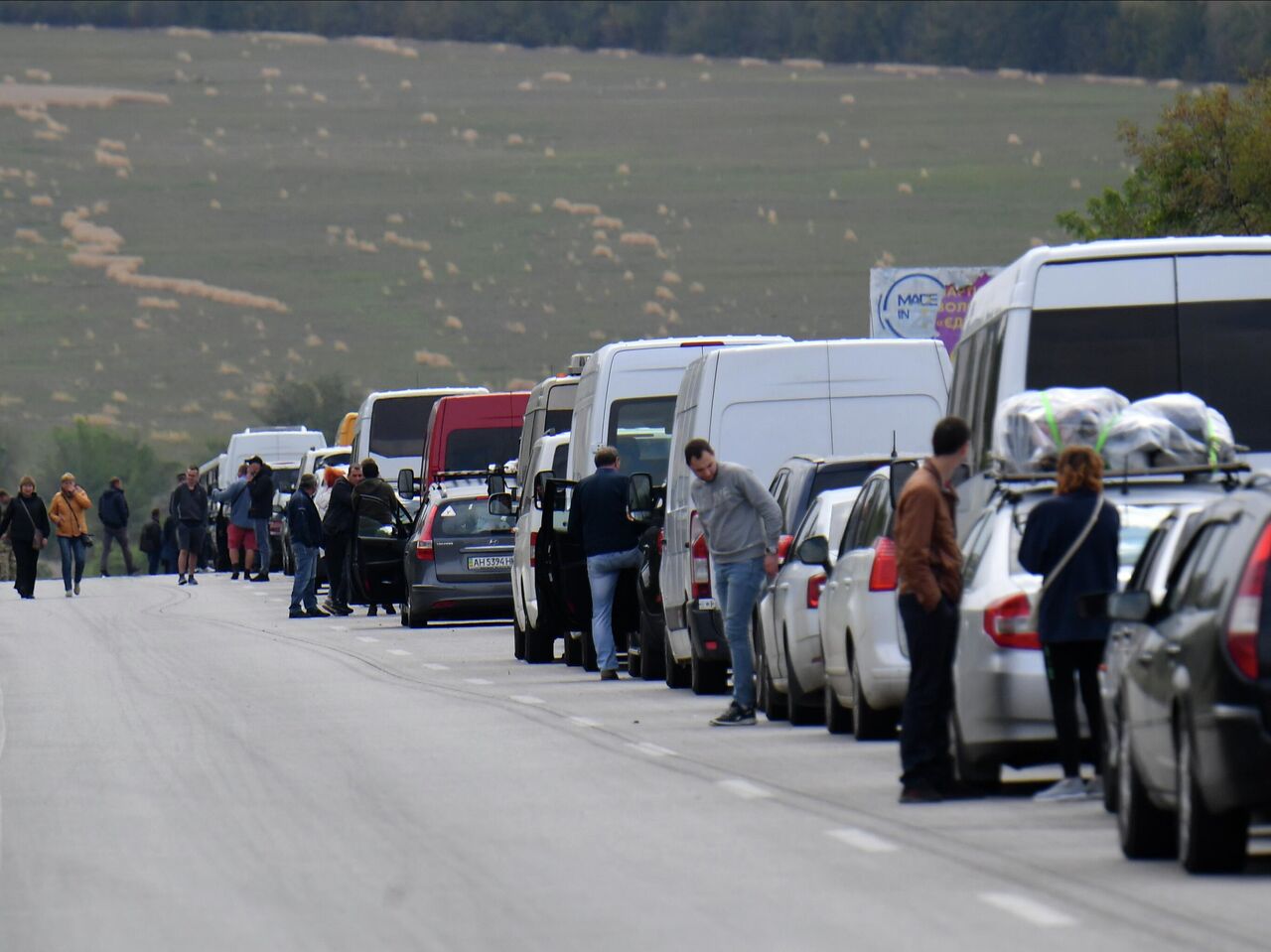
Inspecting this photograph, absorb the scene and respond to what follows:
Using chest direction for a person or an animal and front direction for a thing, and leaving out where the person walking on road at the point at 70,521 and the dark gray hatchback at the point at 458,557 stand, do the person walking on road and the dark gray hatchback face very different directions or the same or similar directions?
very different directions

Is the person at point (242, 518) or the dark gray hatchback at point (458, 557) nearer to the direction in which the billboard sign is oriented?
the dark gray hatchback

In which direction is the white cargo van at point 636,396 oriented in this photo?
away from the camera

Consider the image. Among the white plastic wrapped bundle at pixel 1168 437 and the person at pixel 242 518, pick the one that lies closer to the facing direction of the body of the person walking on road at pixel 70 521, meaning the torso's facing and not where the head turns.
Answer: the white plastic wrapped bundle

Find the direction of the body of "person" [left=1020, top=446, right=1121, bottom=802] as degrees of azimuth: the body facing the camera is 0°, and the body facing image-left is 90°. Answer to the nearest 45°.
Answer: approximately 135°

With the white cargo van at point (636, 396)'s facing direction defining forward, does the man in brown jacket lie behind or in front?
behind

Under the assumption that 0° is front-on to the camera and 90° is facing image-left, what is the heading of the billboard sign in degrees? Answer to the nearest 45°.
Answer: approximately 0°

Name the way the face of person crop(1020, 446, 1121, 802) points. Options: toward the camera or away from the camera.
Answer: away from the camera

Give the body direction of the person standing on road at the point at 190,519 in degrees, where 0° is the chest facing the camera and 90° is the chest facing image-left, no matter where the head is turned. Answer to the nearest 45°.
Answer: approximately 0°

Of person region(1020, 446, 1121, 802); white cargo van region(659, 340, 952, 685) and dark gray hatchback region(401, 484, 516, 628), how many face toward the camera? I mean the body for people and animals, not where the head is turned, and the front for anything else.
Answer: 0
